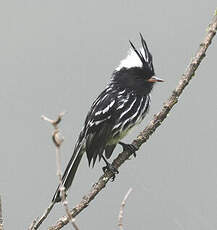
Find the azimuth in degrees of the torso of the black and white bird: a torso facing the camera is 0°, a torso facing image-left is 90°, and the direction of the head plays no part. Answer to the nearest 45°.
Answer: approximately 270°
